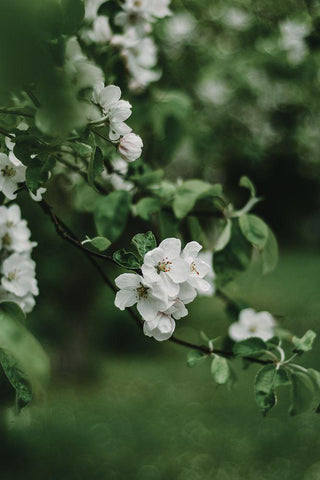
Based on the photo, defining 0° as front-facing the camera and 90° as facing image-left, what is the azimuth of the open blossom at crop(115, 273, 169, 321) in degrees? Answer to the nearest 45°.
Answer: approximately 0°
